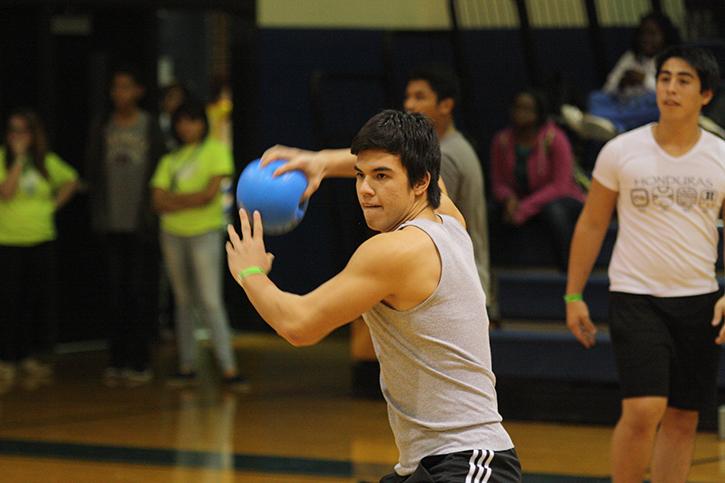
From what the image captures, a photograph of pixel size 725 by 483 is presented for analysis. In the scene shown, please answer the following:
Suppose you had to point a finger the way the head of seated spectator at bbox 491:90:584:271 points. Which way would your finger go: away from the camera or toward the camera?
toward the camera

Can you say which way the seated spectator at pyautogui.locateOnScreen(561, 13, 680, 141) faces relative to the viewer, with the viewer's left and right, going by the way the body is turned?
facing the viewer and to the left of the viewer

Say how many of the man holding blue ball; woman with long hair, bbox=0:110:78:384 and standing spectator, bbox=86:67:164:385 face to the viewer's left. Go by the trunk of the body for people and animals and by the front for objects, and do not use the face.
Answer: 1

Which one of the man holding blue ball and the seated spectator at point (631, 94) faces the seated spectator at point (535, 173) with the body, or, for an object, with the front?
the seated spectator at point (631, 94)

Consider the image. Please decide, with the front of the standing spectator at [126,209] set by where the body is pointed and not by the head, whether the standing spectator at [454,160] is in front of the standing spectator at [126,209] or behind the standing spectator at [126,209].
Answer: in front

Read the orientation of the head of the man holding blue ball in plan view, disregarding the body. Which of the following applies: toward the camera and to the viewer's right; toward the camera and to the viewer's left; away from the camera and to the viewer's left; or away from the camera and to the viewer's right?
toward the camera and to the viewer's left

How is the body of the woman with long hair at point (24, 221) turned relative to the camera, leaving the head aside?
toward the camera

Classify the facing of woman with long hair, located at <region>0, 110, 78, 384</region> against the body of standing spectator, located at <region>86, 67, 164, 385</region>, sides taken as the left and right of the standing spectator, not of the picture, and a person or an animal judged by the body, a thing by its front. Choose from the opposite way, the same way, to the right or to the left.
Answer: the same way

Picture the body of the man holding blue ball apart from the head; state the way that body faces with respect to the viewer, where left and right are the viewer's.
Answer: facing to the left of the viewer

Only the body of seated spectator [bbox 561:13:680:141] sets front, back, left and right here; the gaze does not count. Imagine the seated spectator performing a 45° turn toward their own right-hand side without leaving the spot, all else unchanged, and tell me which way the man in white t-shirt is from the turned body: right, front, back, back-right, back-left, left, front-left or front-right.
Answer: left

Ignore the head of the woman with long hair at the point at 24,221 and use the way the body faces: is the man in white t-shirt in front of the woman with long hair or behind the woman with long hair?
in front

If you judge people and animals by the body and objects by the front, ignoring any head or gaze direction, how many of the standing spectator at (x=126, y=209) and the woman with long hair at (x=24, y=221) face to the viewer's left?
0

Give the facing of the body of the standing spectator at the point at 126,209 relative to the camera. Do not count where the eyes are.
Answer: toward the camera
